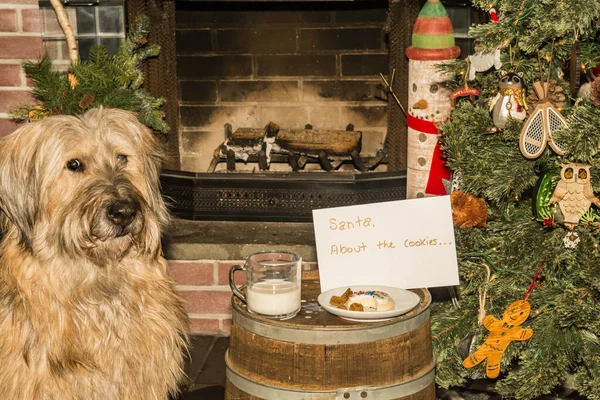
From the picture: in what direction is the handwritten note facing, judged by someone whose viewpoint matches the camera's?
facing the viewer

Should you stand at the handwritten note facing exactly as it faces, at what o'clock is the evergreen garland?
The evergreen garland is roughly at 4 o'clock from the handwritten note.

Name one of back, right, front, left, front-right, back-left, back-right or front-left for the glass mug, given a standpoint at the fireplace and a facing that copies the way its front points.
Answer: front

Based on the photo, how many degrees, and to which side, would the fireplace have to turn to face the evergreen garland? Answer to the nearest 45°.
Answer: approximately 45° to its right

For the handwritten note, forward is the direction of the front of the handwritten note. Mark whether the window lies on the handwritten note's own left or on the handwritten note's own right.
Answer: on the handwritten note's own right

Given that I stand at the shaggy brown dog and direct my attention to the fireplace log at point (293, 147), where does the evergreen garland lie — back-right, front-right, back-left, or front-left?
front-left

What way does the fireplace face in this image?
toward the camera

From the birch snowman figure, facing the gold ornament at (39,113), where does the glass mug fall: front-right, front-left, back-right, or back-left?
front-left

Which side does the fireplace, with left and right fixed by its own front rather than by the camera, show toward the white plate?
front

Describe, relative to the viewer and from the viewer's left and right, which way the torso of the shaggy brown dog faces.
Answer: facing the viewer and to the right of the viewer

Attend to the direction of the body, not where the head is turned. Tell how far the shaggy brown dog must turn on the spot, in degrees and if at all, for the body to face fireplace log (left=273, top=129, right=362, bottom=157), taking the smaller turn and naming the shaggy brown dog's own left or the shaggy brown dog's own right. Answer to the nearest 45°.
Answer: approximately 90° to the shaggy brown dog's own left

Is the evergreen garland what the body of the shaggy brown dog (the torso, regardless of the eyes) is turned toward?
no

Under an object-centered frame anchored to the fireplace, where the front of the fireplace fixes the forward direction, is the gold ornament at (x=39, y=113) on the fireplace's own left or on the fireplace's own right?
on the fireplace's own right

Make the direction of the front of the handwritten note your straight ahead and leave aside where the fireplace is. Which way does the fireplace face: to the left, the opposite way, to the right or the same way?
the same way

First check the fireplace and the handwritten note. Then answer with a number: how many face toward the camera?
2
